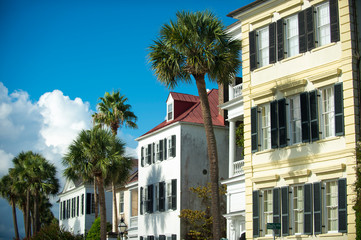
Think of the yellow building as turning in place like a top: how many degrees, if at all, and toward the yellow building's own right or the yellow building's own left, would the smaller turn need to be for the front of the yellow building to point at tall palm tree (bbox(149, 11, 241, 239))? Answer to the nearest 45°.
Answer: approximately 90° to the yellow building's own right

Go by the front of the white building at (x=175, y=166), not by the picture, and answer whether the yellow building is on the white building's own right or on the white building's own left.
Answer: on the white building's own left

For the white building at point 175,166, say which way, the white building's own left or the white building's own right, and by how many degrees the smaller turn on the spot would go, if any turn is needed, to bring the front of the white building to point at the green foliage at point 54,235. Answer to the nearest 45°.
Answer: approximately 45° to the white building's own right

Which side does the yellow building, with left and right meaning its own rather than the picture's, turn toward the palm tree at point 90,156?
right

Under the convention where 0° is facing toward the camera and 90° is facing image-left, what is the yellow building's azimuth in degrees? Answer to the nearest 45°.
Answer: approximately 45°

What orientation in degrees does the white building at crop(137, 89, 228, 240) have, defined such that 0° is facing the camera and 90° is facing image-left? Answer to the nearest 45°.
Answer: approximately 45°

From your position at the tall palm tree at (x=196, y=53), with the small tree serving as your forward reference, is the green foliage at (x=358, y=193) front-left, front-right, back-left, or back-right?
back-right

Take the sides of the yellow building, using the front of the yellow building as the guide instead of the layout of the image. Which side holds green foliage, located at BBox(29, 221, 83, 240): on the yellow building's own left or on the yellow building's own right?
on the yellow building's own right
